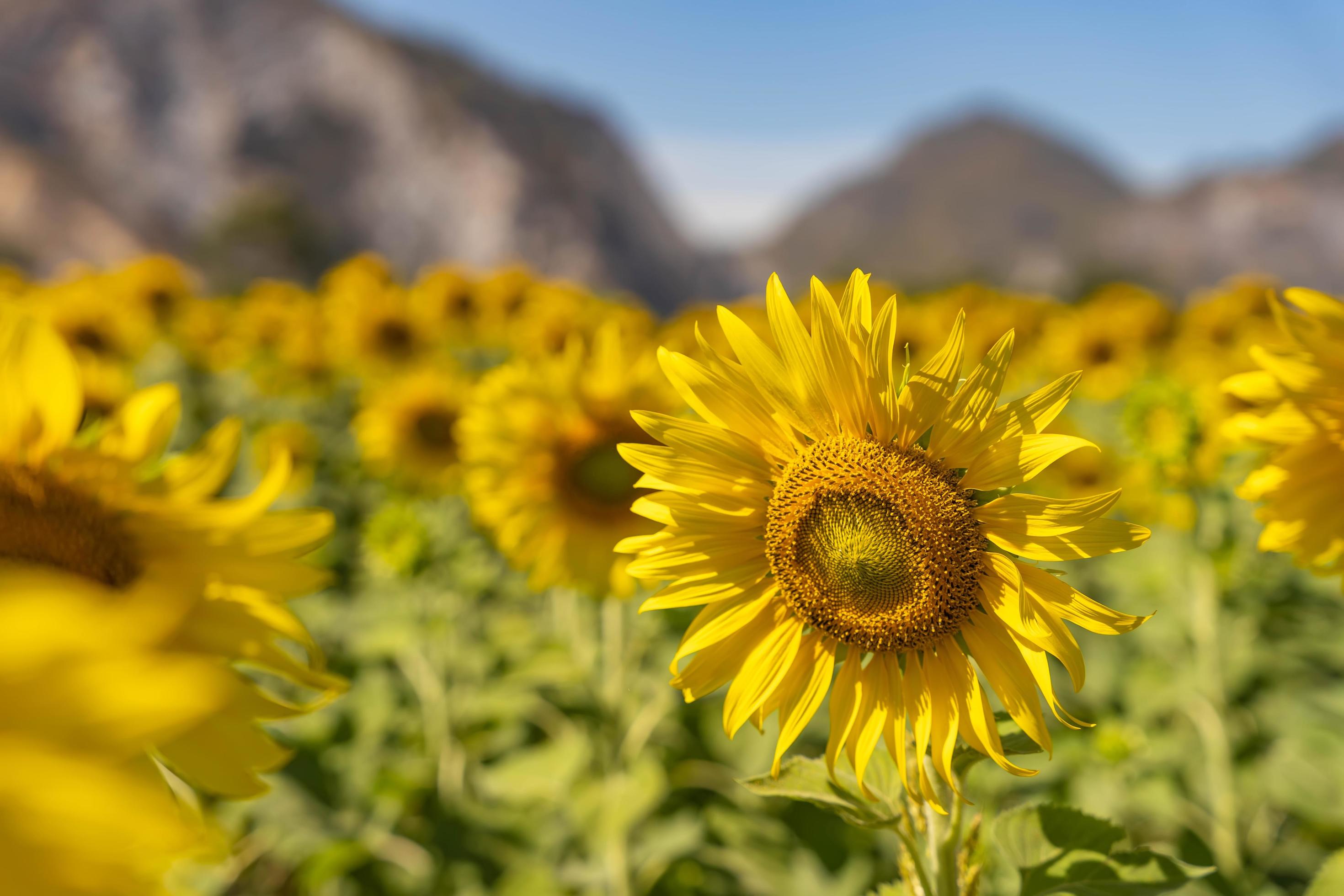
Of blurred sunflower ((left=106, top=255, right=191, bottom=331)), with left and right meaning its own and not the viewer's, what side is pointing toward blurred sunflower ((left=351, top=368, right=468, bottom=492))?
front

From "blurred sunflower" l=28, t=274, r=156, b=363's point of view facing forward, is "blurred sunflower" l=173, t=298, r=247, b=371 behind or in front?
behind

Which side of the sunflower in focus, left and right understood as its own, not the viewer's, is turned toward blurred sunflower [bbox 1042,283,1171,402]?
back

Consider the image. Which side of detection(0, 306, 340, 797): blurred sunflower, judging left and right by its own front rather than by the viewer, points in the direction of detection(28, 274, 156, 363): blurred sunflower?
back

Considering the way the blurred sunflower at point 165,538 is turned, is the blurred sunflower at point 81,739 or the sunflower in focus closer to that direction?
the blurred sunflower

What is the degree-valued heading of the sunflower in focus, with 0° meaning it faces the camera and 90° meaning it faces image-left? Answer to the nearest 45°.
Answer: approximately 0°

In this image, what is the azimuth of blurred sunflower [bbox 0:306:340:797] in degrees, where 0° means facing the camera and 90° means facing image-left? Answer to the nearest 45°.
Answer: approximately 0°
